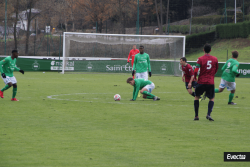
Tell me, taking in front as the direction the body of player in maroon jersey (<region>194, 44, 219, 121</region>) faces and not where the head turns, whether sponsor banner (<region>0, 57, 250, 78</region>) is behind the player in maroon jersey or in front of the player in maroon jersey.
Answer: in front

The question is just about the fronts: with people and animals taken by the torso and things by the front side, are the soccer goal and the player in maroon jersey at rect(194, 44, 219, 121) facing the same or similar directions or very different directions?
very different directions

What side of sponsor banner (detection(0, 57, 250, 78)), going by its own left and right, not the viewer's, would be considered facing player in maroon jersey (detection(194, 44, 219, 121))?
front

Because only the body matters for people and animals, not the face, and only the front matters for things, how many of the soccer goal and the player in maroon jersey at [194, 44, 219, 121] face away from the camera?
1

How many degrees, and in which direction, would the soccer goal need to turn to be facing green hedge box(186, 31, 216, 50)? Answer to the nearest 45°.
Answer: approximately 135° to its left

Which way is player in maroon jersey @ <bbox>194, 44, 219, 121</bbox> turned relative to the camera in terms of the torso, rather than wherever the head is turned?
away from the camera

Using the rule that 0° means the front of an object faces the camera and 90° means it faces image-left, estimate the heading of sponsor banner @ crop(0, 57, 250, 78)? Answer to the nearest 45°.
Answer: approximately 0°

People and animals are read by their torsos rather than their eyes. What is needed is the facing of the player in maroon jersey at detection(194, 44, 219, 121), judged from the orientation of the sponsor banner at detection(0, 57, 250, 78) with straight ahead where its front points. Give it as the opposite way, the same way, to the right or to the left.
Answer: the opposite way

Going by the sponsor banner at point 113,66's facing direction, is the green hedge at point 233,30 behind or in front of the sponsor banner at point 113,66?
behind

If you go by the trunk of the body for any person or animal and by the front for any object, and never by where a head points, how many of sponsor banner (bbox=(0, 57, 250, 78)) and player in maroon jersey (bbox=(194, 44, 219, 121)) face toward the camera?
1
